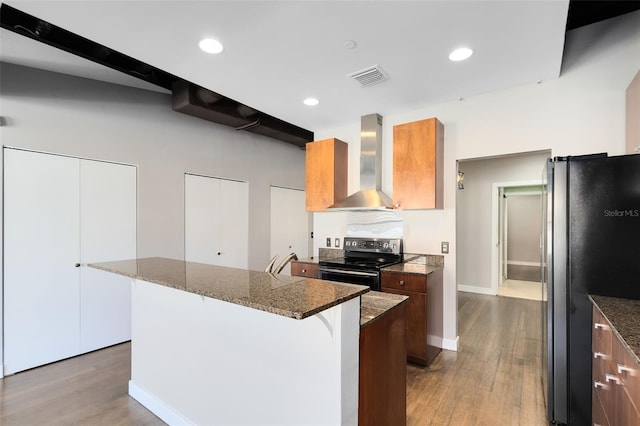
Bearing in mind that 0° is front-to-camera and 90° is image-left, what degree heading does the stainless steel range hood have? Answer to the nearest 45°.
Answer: approximately 45°

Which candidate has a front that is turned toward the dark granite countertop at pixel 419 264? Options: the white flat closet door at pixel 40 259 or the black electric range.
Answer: the white flat closet door

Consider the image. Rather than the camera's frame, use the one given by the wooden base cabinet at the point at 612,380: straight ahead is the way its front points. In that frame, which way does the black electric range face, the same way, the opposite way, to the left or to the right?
to the left

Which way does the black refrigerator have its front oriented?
to the viewer's left

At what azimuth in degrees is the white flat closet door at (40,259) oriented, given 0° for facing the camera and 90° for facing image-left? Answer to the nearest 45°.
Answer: approximately 315°

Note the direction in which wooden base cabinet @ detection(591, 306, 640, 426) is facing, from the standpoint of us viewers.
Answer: facing to the left of the viewer

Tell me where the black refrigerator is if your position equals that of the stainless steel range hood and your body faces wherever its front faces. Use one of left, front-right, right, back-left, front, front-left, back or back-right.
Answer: left

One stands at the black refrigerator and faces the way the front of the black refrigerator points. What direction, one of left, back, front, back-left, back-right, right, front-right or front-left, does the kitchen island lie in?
front-left

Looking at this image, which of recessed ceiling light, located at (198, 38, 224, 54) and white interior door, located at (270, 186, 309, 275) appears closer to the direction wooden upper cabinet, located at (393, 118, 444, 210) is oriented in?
the recessed ceiling light

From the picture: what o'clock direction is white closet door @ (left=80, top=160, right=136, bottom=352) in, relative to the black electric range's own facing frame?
The white closet door is roughly at 1 o'clock from the black electric range.
